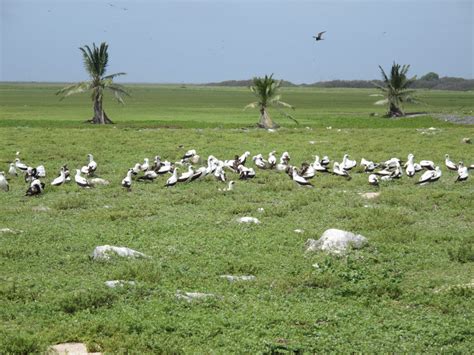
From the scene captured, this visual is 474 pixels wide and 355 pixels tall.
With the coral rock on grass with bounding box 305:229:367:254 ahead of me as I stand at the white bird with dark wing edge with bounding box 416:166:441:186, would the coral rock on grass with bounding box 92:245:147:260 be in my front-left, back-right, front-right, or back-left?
front-right

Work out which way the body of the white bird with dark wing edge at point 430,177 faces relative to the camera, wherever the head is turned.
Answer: to the viewer's right

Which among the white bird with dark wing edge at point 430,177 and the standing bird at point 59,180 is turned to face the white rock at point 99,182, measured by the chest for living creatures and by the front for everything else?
the standing bird

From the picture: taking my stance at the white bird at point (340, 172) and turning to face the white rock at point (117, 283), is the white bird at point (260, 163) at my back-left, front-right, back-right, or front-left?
back-right

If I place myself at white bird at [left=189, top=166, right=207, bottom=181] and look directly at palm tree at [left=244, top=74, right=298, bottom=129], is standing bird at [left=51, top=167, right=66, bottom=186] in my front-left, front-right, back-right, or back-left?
back-left

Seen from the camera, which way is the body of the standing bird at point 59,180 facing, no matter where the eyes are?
to the viewer's right

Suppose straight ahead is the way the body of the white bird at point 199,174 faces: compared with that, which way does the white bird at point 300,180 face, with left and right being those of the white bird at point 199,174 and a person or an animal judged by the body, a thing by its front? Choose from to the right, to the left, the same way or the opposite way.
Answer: the opposite way
